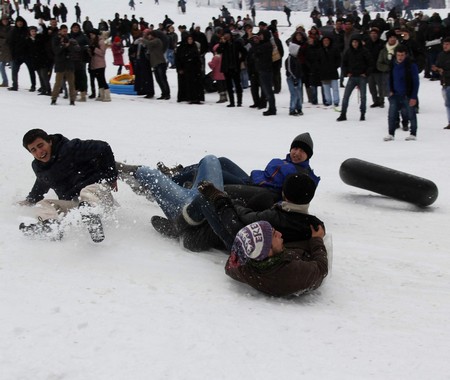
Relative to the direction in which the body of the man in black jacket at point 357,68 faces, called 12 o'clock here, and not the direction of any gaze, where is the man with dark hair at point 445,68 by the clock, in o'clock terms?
The man with dark hair is roughly at 10 o'clock from the man in black jacket.

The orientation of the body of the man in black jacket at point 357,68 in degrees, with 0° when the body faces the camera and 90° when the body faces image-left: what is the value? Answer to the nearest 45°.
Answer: approximately 0°

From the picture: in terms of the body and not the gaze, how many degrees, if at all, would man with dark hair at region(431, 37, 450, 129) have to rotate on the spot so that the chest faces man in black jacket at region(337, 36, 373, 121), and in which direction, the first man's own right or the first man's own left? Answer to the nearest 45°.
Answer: approximately 45° to the first man's own right

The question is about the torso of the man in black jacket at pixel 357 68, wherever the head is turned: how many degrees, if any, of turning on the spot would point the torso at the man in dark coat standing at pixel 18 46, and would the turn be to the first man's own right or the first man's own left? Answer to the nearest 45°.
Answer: approximately 90° to the first man's own right

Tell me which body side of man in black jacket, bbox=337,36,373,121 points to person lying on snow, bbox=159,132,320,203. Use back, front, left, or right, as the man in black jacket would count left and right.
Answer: front

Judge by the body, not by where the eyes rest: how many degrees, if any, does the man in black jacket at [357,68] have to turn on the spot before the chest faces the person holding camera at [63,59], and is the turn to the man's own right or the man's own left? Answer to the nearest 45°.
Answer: approximately 90° to the man's own right

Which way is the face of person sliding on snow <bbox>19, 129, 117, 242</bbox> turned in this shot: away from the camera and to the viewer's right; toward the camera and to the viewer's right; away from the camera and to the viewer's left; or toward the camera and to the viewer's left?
toward the camera and to the viewer's left

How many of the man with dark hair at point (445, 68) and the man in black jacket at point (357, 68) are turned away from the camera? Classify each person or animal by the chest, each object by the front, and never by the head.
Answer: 0

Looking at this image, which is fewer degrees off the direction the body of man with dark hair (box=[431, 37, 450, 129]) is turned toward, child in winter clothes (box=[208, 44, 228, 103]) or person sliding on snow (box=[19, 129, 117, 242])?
the person sliding on snow

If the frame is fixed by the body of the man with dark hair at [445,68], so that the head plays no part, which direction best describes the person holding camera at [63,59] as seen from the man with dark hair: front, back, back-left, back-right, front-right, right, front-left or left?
front-right

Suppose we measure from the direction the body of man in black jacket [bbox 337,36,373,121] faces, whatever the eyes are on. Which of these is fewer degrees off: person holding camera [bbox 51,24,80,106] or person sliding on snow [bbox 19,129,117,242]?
the person sliding on snow

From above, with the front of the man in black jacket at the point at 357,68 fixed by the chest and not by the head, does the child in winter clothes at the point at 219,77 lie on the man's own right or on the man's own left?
on the man's own right
